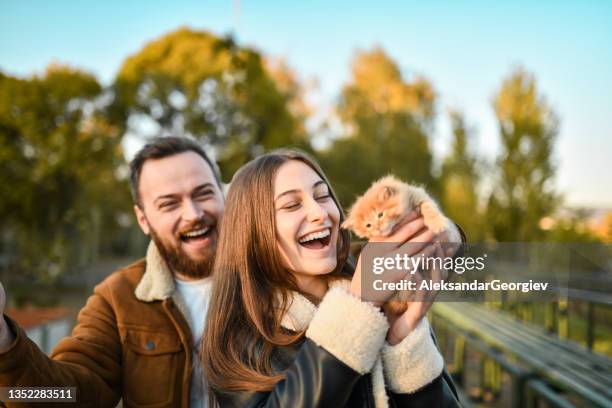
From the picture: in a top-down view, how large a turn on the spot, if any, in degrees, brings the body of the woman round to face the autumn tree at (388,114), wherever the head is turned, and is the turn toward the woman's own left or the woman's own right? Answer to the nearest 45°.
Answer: approximately 135° to the woman's own left

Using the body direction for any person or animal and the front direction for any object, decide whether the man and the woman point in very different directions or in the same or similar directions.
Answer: same or similar directions

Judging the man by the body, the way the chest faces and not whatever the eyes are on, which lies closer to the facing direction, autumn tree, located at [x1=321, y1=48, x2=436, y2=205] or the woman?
the woman

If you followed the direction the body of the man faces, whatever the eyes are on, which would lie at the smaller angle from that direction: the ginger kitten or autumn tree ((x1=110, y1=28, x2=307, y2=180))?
the ginger kitten

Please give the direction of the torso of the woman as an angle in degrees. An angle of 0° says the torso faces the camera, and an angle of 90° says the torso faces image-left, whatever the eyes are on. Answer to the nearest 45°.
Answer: approximately 315°

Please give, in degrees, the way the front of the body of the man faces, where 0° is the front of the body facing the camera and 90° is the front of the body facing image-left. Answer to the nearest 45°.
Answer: approximately 315°

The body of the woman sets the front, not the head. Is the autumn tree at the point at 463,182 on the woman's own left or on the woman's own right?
on the woman's own left

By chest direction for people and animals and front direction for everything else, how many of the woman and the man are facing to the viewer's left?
0

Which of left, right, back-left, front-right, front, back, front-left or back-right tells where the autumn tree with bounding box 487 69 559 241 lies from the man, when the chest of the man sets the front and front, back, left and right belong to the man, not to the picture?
left
